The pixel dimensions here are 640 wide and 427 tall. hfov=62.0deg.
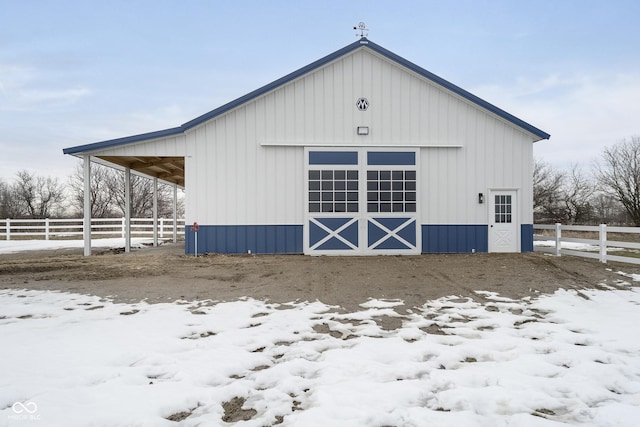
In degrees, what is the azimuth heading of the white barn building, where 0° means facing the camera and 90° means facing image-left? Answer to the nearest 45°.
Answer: approximately 0°

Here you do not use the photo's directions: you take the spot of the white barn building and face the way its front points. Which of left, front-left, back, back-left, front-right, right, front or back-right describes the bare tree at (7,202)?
back-right

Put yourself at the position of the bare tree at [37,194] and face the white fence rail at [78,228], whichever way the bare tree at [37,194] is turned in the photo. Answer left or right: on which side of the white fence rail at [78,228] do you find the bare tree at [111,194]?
left

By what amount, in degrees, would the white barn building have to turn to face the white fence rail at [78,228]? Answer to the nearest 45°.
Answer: approximately 135° to its right

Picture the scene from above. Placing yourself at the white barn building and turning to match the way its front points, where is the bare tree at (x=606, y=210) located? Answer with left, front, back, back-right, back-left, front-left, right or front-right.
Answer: back-left

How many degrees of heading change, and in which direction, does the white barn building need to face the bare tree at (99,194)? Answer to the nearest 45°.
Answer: approximately 135° to its right

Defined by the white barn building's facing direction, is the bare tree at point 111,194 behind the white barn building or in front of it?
behind

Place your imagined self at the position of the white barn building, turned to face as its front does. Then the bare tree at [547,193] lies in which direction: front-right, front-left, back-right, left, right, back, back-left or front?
back-left
